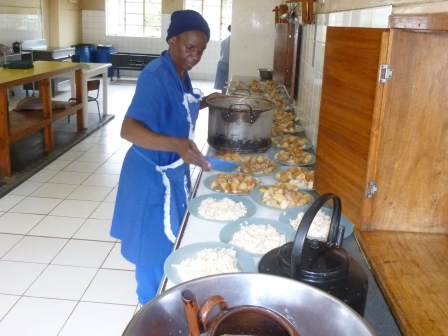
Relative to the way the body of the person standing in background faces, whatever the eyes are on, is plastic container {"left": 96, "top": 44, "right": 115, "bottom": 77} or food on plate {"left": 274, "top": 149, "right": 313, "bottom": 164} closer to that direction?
the food on plate

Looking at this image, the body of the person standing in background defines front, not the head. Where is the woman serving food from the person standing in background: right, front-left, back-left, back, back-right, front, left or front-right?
right

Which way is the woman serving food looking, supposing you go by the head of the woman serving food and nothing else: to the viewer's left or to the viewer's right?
to the viewer's right
